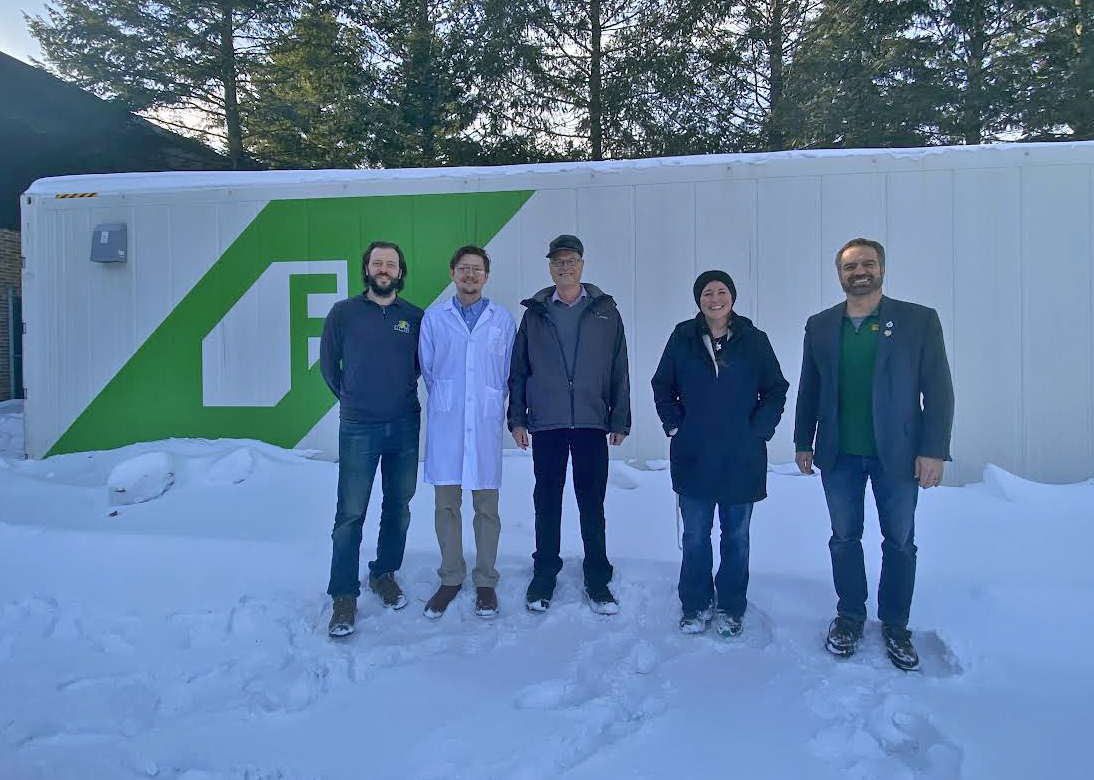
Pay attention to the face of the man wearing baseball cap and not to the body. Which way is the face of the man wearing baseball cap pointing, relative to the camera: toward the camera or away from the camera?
toward the camera

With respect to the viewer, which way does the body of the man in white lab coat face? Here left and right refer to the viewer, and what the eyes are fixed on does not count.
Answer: facing the viewer

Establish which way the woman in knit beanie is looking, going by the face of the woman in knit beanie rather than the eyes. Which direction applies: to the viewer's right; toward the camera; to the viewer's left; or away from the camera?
toward the camera

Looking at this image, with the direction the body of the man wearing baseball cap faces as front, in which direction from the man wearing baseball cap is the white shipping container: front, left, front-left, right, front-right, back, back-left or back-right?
back

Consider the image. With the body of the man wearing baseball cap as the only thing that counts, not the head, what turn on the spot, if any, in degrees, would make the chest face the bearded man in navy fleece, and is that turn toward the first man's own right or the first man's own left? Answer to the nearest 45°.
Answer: approximately 90° to the first man's own right

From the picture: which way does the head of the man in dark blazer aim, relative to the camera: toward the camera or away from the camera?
toward the camera

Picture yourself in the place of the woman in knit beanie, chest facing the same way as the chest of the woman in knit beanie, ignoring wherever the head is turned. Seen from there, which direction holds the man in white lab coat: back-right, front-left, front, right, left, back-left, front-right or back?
right

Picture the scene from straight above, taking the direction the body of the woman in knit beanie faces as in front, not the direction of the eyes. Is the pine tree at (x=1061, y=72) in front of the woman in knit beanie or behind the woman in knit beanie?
behind

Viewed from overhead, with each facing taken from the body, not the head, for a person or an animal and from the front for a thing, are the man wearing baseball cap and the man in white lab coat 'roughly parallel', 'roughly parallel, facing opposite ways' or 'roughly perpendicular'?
roughly parallel

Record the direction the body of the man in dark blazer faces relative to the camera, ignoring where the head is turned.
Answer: toward the camera
